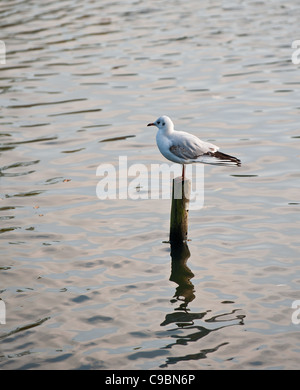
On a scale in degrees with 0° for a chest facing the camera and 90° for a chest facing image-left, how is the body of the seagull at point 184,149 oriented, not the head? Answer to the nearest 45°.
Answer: approximately 90°
